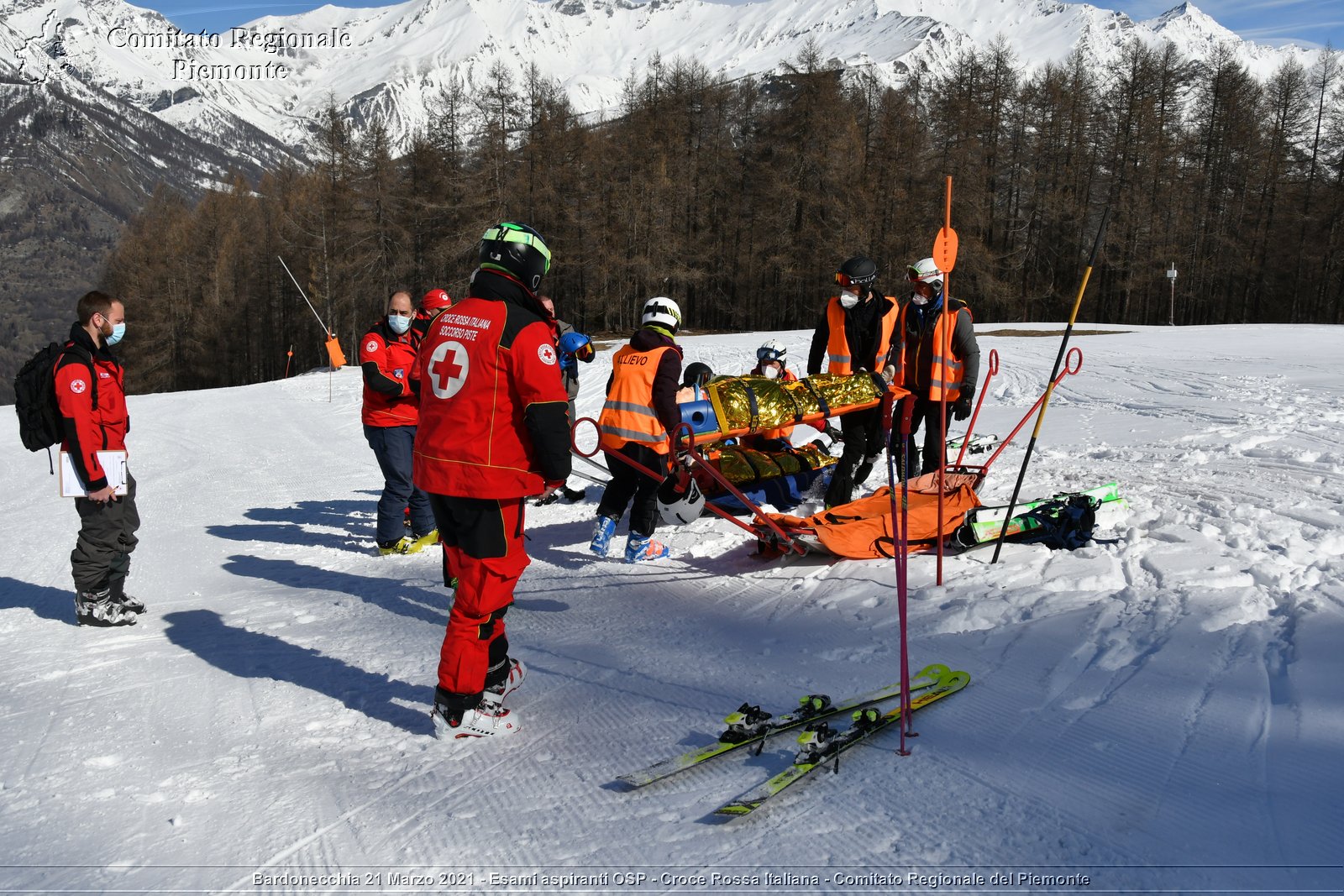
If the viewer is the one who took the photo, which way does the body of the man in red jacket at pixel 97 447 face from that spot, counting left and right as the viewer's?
facing to the right of the viewer

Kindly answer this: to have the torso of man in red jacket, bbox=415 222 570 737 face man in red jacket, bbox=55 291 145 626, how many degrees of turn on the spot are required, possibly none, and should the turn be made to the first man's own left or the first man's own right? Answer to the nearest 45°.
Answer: approximately 90° to the first man's own left

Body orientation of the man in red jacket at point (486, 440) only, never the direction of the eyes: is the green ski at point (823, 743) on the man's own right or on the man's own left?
on the man's own right

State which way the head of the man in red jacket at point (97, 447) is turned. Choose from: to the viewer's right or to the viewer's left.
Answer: to the viewer's right

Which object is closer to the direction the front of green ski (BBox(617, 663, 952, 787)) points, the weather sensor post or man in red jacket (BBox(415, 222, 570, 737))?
the weather sensor post

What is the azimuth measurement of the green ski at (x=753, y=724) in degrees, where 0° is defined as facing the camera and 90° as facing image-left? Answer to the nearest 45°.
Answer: approximately 225°

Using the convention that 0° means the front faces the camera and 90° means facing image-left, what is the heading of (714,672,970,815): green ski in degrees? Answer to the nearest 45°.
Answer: approximately 225°

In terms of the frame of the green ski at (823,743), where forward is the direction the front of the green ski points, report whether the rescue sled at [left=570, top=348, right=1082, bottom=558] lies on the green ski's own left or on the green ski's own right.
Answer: on the green ski's own left

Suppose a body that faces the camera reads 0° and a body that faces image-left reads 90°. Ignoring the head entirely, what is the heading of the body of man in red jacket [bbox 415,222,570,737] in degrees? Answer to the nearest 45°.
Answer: approximately 225°
